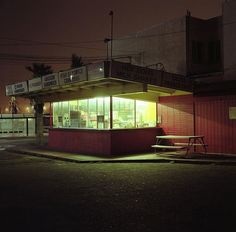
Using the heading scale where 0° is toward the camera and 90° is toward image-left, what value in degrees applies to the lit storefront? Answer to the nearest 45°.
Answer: approximately 45°

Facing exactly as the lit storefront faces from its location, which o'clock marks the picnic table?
The picnic table is roughly at 8 o'clock from the lit storefront.

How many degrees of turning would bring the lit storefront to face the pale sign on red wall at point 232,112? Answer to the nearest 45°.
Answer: approximately 135° to its left
